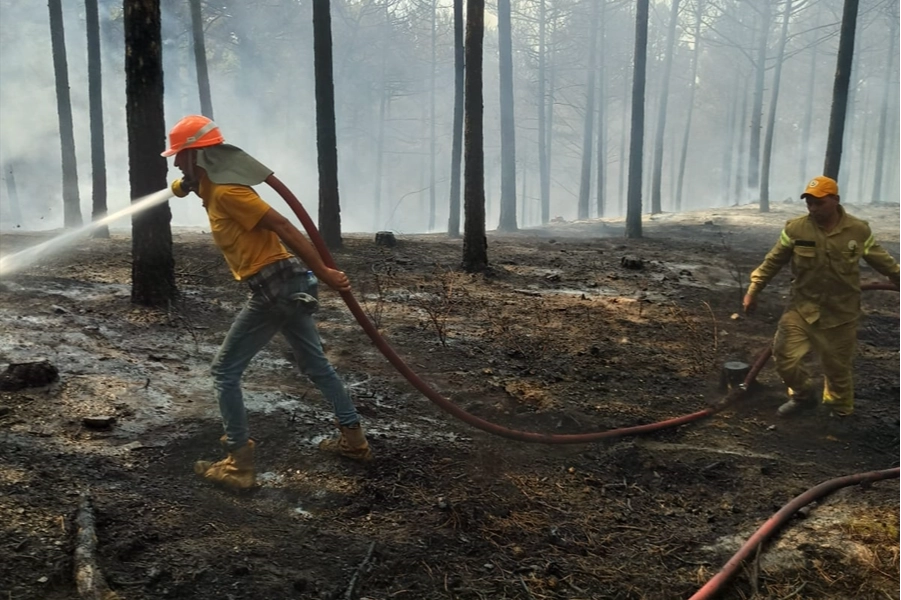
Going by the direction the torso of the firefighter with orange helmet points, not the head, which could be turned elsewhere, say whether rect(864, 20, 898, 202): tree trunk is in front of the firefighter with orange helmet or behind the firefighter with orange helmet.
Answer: behind

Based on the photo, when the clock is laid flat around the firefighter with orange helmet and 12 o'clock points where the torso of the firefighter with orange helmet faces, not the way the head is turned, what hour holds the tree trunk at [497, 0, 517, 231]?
The tree trunk is roughly at 4 o'clock from the firefighter with orange helmet.

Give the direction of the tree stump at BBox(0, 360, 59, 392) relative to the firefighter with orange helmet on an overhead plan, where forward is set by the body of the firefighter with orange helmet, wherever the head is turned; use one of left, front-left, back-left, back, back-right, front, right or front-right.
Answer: front-right

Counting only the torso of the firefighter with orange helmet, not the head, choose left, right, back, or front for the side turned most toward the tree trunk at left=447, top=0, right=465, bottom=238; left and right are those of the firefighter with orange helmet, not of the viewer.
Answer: right

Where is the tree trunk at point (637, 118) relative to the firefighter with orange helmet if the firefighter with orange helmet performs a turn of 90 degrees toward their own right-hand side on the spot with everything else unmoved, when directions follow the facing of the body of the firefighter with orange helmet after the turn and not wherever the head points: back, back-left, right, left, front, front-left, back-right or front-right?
front-right

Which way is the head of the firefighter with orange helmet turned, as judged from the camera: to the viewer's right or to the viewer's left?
to the viewer's left

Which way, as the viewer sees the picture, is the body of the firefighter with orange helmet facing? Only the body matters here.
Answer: to the viewer's left

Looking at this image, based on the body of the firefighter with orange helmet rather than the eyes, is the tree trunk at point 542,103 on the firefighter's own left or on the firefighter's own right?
on the firefighter's own right

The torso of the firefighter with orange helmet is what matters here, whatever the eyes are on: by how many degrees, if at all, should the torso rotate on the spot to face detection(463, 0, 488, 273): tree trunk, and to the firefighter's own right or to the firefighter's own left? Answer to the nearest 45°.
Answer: approximately 135° to the firefighter's own right
